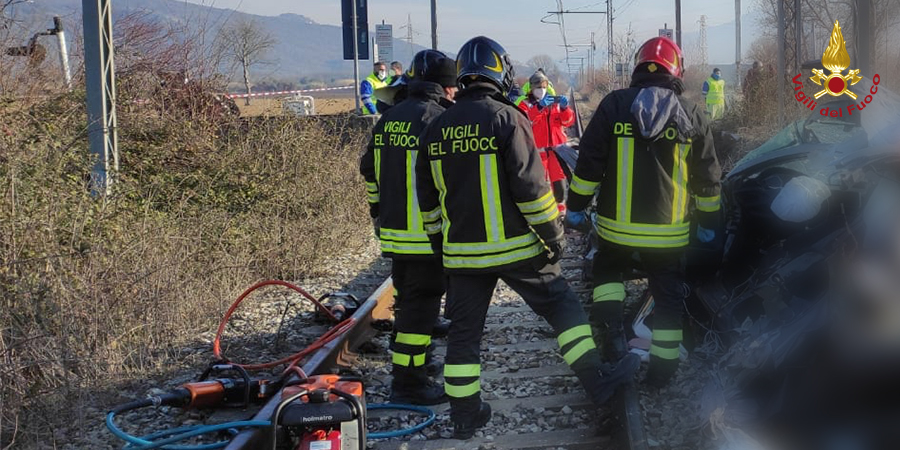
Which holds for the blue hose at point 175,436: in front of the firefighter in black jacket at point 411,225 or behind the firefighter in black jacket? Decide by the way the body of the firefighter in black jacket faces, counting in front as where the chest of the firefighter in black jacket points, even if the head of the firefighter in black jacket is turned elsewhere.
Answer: behind

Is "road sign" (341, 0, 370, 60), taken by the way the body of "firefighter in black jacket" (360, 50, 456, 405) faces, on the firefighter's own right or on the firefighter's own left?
on the firefighter's own left

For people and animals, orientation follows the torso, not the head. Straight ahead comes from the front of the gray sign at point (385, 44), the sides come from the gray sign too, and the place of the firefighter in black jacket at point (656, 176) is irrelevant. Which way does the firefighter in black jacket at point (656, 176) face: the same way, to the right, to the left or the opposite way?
the opposite way

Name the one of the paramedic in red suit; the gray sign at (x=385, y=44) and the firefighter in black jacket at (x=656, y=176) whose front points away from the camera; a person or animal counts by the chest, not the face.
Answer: the firefighter in black jacket

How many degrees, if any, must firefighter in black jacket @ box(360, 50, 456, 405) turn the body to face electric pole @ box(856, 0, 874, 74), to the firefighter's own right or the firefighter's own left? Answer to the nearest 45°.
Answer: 0° — they already face it

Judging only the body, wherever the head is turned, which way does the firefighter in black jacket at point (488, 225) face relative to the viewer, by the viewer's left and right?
facing away from the viewer and to the right of the viewer

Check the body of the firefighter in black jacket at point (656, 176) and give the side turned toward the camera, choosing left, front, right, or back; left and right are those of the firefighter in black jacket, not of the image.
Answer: back

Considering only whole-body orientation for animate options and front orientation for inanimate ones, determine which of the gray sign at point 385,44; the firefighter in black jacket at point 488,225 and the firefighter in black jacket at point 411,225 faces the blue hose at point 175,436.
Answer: the gray sign

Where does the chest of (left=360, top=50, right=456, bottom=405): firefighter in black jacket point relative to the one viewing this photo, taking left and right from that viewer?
facing away from the viewer and to the right of the viewer
